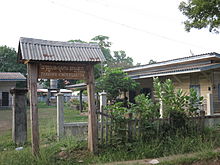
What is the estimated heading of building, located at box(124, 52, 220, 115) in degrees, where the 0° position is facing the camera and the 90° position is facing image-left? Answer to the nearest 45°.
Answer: approximately 45°

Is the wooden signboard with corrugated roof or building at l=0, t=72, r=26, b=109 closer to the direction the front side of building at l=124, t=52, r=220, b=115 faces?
the wooden signboard with corrugated roof

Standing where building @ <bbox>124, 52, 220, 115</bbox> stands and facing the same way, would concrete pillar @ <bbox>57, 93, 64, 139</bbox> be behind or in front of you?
in front

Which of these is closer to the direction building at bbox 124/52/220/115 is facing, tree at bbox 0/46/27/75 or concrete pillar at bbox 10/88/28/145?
the concrete pillar

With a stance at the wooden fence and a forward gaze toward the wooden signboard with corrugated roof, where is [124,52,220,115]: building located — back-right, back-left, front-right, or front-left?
back-right

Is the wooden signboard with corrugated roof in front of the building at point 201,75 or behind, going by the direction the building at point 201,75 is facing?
in front

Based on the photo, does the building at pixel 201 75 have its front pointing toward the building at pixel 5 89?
no

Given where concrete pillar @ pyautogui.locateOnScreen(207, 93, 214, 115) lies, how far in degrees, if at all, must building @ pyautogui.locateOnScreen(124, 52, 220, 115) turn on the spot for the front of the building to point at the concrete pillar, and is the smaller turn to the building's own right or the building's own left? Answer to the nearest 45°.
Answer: approximately 45° to the building's own left

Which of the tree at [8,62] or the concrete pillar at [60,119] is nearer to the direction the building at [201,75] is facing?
the concrete pillar

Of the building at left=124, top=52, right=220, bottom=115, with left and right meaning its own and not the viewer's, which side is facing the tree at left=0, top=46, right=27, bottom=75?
right
